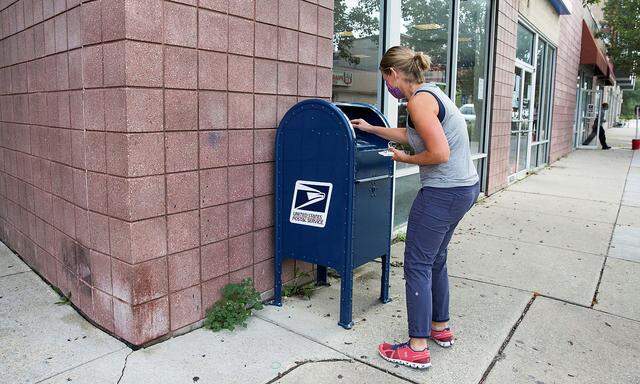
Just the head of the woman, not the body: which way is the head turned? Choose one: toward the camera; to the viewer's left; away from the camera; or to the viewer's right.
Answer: to the viewer's left

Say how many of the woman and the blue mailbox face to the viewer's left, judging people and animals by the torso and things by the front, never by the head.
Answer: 1

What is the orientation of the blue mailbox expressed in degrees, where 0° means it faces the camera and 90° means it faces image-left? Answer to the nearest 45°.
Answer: approximately 315°

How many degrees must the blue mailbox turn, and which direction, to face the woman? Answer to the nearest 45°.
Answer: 0° — it already faces them

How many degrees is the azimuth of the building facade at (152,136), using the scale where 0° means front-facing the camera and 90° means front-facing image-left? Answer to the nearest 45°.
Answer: approximately 315°

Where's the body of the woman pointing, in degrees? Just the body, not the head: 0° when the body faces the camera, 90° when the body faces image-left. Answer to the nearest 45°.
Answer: approximately 90°
